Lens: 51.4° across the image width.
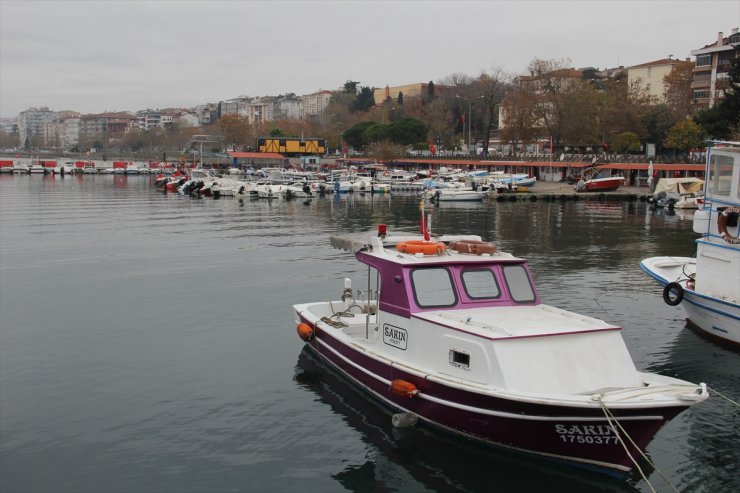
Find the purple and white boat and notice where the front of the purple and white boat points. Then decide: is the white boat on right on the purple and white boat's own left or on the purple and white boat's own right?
on the purple and white boat's own left

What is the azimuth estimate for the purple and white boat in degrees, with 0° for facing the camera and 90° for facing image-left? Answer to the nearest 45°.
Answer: approximately 315°

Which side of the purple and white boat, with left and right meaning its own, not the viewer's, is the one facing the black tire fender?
left
